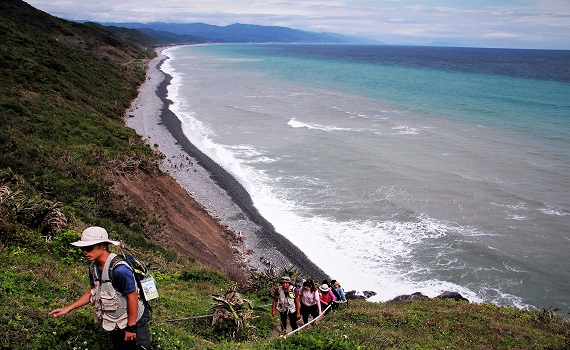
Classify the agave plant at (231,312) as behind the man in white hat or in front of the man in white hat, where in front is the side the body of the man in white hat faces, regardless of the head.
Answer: behind

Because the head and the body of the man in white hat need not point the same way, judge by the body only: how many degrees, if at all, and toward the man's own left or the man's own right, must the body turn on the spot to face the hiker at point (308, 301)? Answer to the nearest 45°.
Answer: approximately 180°

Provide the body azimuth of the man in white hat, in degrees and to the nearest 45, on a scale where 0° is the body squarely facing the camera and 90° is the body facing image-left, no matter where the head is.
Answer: approximately 45°

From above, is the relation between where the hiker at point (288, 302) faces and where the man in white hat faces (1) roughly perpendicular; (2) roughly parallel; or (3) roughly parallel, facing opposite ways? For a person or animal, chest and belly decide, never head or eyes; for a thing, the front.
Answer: roughly parallel

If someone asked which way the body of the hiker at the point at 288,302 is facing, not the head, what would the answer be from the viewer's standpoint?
toward the camera

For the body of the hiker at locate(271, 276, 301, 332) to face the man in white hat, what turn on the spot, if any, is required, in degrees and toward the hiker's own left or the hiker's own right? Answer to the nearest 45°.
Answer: approximately 45° to the hiker's own right

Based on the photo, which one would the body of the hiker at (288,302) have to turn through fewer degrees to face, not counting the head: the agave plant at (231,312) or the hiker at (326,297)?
the agave plant

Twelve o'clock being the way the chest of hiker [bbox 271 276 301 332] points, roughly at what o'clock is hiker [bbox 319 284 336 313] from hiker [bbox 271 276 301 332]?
hiker [bbox 319 284 336 313] is roughly at 7 o'clock from hiker [bbox 271 276 301 332].
